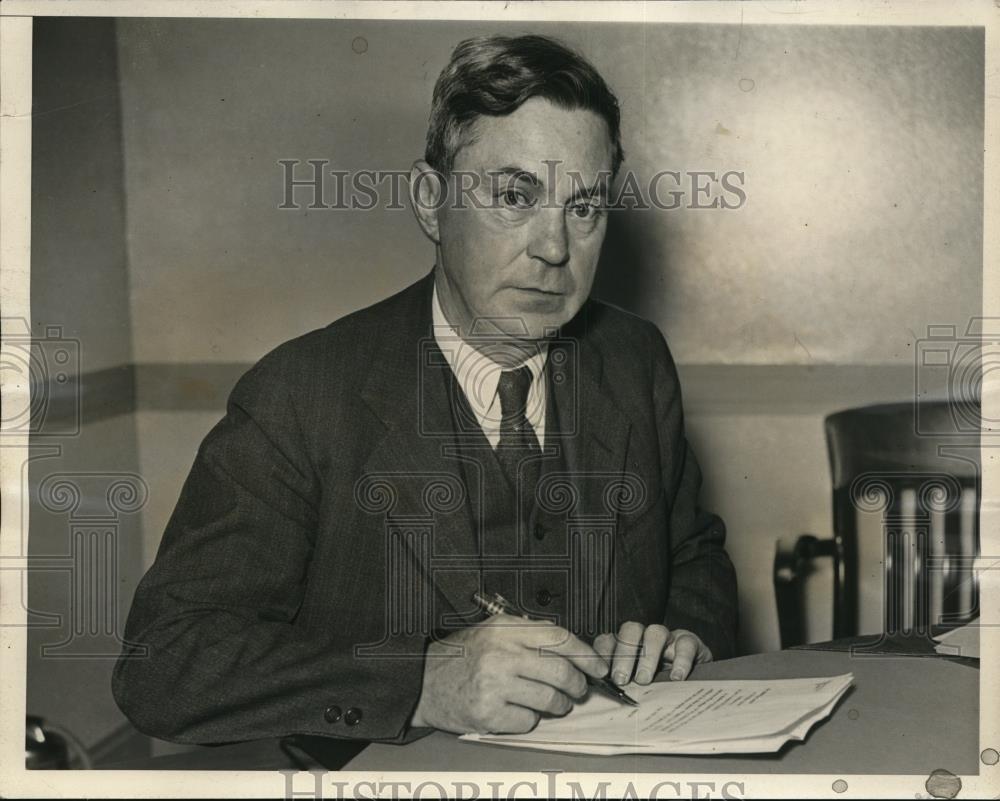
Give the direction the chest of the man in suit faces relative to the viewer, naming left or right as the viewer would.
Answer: facing the viewer and to the right of the viewer
